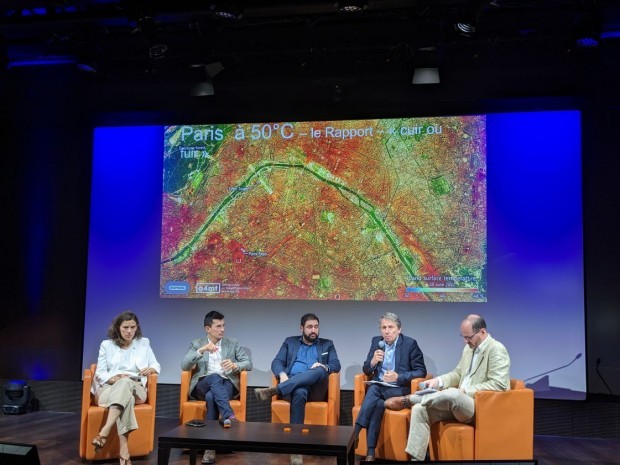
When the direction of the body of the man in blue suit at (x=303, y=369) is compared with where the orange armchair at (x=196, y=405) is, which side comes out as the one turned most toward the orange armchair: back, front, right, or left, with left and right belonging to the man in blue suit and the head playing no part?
right

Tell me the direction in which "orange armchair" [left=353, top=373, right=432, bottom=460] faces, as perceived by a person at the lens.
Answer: facing the viewer and to the left of the viewer

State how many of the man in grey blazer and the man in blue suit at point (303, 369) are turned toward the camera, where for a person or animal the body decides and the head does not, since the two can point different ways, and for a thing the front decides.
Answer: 2

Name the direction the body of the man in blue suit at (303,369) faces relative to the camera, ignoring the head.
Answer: toward the camera

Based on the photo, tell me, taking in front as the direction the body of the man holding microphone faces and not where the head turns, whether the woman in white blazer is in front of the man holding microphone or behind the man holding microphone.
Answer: in front

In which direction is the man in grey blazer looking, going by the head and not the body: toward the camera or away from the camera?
toward the camera

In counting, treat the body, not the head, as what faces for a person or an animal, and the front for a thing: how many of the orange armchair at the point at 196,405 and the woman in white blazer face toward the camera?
2

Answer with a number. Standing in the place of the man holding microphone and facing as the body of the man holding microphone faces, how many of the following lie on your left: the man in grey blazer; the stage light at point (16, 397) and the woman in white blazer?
0

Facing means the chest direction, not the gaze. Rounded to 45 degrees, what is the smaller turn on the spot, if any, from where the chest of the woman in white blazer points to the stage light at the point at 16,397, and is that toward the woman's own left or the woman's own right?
approximately 135° to the woman's own right

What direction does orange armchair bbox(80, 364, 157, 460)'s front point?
toward the camera

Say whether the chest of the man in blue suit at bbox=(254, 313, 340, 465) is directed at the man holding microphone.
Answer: no

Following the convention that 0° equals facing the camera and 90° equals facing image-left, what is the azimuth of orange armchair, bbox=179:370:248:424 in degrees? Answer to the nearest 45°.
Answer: approximately 0°

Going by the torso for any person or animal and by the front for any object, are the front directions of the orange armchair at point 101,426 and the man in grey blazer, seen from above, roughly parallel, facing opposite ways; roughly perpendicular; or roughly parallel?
roughly parallel

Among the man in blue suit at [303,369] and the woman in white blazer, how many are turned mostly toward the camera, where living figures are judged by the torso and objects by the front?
2

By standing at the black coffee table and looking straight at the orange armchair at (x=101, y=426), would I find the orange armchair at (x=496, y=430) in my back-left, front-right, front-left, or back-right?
back-right

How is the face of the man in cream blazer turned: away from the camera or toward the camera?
toward the camera

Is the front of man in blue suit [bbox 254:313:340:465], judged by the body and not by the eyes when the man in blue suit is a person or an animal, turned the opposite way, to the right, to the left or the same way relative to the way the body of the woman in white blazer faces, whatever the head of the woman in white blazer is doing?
the same way

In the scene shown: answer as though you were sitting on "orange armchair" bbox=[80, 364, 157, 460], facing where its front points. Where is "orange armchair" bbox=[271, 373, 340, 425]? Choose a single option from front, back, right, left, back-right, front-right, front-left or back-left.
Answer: left

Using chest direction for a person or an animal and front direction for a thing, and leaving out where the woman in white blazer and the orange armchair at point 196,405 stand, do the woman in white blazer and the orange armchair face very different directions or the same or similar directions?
same or similar directions
